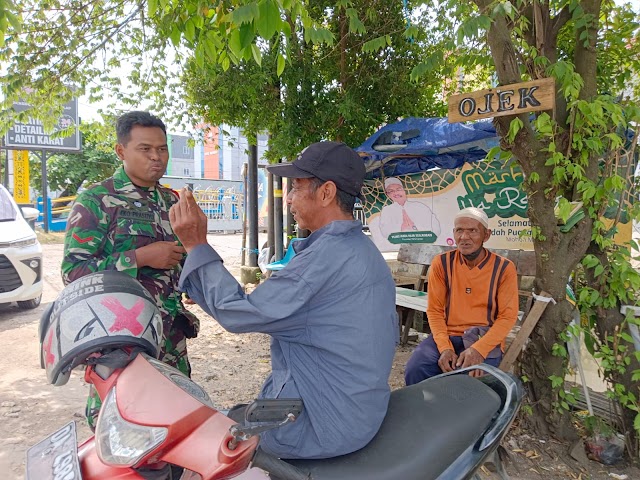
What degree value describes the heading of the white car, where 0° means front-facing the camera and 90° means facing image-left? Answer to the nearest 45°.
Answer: approximately 315°

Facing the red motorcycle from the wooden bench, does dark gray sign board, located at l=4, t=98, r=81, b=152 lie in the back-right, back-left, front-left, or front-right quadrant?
back-right

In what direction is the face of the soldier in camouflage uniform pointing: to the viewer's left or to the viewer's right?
to the viewer's right

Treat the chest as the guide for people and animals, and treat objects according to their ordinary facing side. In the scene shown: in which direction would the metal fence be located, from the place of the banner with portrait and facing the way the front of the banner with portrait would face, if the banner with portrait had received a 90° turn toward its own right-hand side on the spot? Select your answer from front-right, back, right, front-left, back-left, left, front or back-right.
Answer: front-right

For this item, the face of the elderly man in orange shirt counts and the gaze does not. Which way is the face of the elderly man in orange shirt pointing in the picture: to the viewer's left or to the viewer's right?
to the viewer's left

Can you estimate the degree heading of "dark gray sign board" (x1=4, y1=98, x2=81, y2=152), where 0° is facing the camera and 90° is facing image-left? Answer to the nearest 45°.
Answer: approximately 0°

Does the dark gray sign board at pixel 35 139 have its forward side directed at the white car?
yes

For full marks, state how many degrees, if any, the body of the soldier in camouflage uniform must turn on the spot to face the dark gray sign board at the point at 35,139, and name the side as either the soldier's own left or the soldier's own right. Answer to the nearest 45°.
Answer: approximately 135° to the soldier's own left

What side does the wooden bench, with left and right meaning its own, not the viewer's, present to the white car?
right

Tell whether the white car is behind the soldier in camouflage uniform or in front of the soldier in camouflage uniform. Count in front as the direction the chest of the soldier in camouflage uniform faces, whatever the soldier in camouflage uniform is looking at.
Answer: behind
